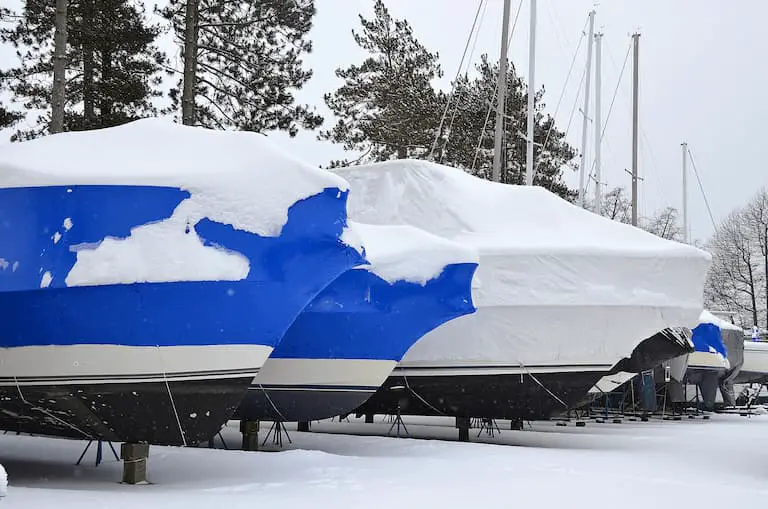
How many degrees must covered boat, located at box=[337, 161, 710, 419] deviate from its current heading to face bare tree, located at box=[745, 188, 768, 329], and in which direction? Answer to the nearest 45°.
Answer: approximately 90° to its left

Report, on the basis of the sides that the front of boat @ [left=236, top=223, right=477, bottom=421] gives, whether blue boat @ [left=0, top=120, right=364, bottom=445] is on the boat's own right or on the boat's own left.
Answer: on the boat's own right

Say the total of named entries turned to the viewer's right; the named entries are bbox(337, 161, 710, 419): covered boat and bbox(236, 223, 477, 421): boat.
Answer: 2

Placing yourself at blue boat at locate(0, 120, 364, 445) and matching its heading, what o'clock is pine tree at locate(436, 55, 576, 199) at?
The pine tree is roughly at 10 o'clock from the blue boat.

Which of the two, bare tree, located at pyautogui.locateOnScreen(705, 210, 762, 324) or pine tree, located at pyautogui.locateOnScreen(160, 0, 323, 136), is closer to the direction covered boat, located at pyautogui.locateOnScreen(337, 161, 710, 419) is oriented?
the bare tree

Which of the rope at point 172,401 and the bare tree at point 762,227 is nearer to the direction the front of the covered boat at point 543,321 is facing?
the bare tree

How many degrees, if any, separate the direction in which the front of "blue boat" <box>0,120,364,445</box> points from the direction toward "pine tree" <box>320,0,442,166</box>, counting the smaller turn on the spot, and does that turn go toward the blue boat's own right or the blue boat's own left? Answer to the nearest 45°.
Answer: approximately 90° to the blue boat's own left

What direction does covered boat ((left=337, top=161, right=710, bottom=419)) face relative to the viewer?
to the viewer's right

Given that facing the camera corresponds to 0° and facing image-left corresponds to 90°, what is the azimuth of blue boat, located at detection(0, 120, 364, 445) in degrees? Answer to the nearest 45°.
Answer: approximately 270°

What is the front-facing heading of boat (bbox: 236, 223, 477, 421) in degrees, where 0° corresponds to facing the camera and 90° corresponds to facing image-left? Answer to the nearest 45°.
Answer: approximately 270°
